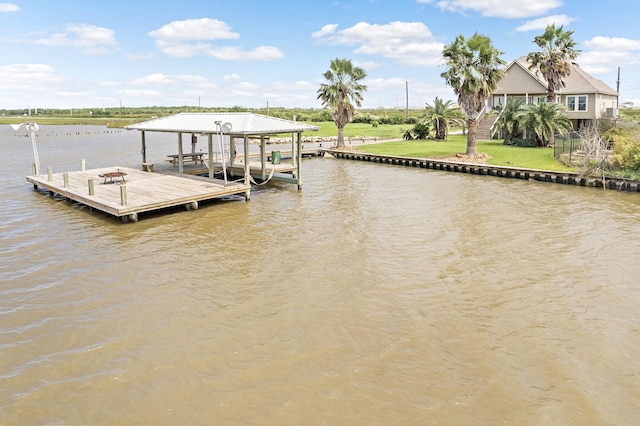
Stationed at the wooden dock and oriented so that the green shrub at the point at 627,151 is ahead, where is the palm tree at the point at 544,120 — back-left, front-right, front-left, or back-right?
front-left

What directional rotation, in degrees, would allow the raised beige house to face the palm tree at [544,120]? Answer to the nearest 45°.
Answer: approximately 45° to its left

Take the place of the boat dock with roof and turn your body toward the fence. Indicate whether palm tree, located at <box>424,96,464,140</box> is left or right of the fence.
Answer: left

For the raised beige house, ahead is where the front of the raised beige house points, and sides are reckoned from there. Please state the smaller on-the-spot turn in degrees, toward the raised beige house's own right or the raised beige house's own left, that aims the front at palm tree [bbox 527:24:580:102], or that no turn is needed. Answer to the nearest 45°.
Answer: approximately 45° to the raised beige house's own left

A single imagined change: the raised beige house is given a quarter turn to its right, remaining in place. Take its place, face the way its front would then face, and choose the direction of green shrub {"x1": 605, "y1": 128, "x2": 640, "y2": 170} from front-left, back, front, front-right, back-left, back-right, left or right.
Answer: back-left

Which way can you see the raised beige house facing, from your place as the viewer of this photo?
facing the viewer and to the left of the viewer

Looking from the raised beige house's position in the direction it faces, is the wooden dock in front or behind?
in front

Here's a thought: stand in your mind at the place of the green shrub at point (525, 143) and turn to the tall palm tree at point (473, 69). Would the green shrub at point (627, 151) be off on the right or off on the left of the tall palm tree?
left

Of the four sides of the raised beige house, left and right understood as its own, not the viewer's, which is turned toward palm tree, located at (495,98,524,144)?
front

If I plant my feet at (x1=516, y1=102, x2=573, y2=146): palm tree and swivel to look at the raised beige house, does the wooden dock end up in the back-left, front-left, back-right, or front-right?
back-left

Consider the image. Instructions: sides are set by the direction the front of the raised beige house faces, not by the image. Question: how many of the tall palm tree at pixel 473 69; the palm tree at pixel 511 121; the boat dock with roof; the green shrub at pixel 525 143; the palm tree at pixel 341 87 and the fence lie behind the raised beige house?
0

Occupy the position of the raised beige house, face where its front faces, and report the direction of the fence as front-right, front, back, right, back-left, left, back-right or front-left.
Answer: front-left

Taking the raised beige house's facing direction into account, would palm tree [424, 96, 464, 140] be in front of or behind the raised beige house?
in front

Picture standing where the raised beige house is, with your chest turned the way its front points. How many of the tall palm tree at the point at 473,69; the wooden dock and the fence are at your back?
0

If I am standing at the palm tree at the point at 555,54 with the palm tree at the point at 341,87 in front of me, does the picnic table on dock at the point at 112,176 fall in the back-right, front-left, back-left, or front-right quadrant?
front-left
